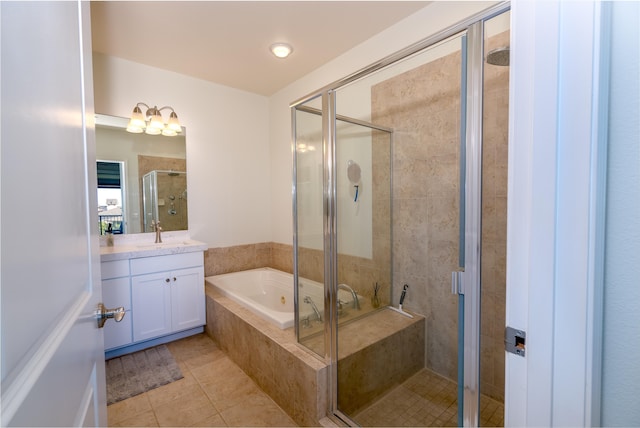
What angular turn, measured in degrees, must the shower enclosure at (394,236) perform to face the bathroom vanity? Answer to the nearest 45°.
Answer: approximately 45° to its right

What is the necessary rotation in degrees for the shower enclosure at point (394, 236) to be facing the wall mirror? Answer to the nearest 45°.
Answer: approximately 45° to its right

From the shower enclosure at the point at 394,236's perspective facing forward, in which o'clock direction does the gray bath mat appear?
The gray bath mat is roughly at 1 o'clock from the shower enclosure.

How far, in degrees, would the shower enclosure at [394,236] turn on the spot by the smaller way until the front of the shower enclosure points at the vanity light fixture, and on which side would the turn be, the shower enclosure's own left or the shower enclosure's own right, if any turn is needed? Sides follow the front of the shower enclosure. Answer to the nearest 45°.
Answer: approximately 45° to the shower enclosure's own right

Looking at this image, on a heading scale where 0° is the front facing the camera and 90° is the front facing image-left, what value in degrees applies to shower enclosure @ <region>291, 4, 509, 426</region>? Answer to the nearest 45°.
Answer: approximately 45°

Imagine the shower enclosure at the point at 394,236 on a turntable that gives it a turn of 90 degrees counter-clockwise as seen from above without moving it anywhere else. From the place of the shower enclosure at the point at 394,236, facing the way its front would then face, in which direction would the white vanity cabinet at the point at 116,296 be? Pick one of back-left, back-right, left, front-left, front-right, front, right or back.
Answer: back-right

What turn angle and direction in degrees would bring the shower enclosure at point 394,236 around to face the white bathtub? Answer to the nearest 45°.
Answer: approximately 90° to its right
